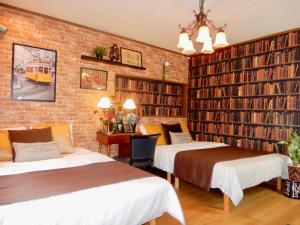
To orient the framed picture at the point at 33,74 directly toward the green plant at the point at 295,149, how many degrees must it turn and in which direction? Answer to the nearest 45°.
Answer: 0° — it already faces it

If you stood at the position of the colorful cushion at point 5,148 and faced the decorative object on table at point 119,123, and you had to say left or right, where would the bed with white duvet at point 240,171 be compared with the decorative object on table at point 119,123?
right

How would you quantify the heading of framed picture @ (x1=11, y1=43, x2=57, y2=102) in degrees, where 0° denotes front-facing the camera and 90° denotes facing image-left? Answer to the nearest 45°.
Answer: approximately 315°

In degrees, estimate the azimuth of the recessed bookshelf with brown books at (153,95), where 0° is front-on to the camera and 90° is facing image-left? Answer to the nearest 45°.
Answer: approximately 315°

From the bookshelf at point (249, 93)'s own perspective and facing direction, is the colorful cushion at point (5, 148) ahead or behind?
ahead

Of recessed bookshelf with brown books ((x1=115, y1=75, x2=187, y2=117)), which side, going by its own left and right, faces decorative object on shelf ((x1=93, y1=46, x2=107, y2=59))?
right

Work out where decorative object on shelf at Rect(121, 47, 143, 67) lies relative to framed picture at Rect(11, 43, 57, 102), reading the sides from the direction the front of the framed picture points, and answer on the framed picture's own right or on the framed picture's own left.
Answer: on the framed picture's own left

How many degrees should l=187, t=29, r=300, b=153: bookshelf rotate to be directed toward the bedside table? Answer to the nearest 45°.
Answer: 0° — it already faces it

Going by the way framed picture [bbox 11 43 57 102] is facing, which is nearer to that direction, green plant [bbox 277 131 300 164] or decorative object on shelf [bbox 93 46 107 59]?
the green plant

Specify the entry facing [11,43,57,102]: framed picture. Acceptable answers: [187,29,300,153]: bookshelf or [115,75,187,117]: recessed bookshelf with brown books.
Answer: [187,29,300,153]: bookshelf
